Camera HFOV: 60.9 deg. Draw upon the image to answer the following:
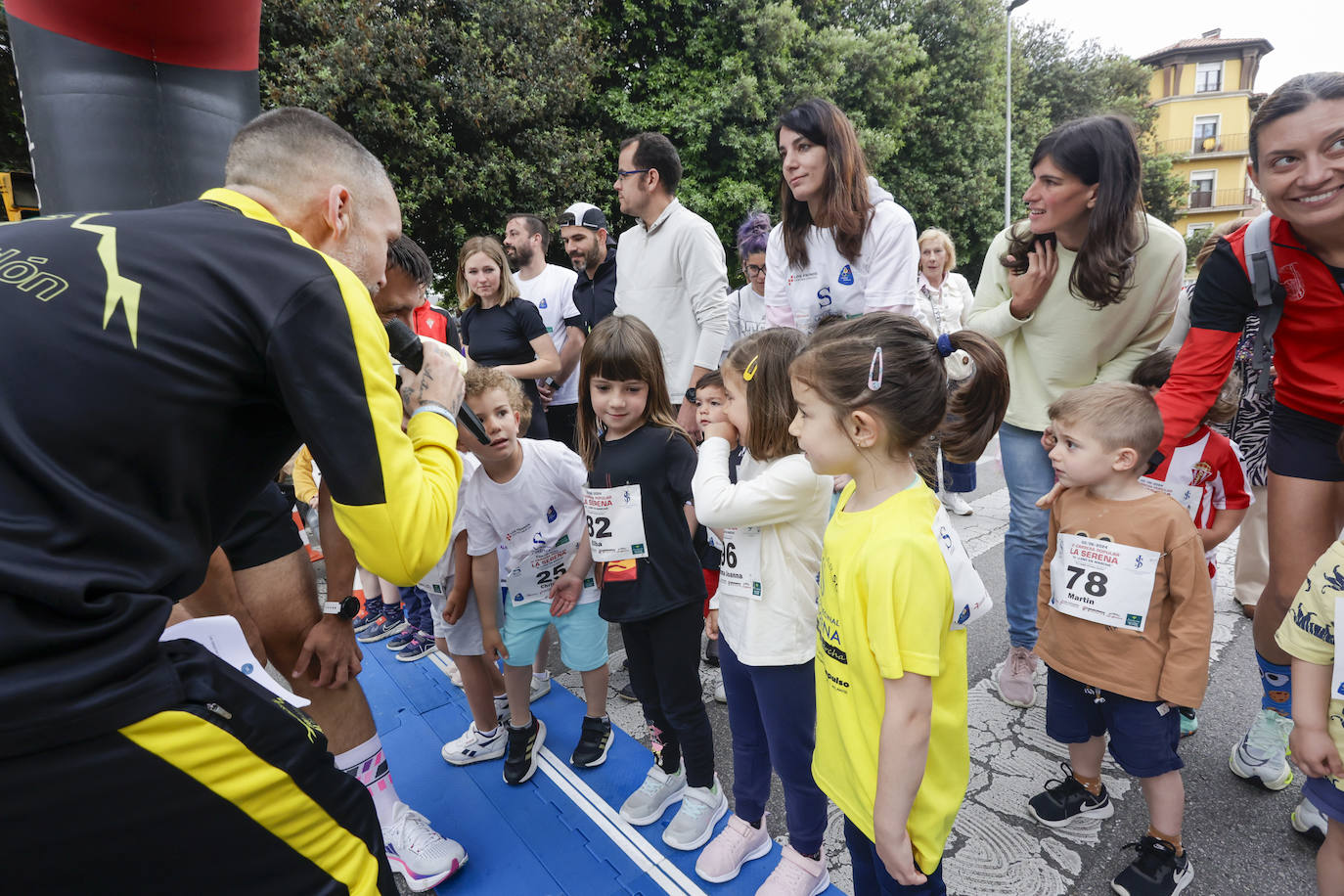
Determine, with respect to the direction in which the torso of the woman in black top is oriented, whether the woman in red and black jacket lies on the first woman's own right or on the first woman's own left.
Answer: on the first woman's own left

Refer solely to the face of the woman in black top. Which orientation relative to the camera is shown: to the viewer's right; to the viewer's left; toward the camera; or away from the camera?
toward the camera

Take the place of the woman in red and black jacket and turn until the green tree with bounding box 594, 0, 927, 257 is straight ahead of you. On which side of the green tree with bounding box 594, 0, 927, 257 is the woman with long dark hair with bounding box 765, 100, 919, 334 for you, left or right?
left

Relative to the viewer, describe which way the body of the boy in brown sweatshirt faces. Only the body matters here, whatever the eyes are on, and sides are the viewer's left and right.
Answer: facing the viewer and to the left of the viewer

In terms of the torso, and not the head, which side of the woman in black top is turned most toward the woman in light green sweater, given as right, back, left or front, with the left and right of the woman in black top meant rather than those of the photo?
left

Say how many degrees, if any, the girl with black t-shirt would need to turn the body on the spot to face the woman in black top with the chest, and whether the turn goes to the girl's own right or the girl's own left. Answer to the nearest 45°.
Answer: approximately 135° to the girl's own right

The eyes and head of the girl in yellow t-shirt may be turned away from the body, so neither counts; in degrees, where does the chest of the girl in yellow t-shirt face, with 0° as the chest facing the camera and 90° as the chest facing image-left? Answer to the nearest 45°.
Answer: approximately 90°

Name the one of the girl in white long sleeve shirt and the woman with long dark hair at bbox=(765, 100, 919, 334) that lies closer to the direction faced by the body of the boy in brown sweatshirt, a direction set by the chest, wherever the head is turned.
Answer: the girl in white long sleeve shirt

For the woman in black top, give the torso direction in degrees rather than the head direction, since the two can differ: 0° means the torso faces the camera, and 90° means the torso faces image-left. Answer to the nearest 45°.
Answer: approximately 45°

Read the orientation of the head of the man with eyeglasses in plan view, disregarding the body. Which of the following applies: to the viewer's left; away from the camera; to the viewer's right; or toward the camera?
to the viewer's left
